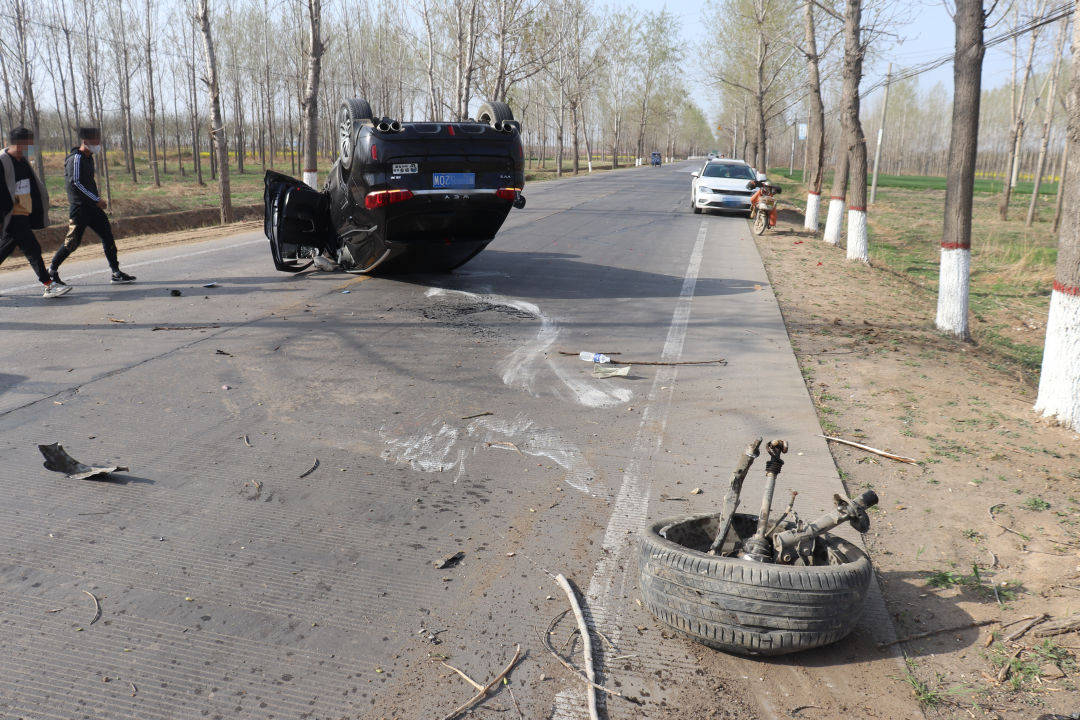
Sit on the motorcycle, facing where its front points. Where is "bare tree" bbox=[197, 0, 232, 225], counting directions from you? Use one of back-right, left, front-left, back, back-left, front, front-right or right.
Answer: right

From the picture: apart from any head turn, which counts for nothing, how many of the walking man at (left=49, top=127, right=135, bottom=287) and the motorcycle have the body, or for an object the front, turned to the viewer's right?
1

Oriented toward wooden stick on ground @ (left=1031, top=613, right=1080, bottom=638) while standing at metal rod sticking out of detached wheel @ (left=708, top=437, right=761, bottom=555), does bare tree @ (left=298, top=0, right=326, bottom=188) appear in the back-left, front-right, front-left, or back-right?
back-left

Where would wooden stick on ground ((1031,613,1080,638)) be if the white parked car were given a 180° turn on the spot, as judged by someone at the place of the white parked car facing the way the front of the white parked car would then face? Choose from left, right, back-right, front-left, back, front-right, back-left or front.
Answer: back

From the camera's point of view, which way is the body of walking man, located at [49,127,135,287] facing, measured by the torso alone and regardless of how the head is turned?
to the viewer's right

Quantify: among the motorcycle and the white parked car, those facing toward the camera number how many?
2

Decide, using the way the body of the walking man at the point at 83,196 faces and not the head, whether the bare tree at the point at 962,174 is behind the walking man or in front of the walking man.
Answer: in front

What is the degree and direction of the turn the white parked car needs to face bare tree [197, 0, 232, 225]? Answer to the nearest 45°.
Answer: approximately 45° to its right

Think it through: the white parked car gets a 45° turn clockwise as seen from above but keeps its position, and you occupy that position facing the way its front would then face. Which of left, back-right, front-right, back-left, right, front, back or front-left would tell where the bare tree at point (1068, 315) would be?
front-left

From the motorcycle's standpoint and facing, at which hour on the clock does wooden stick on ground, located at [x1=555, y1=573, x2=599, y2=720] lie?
The wooden stick on ground is roughly at 12 o'clock from the motorcycle.

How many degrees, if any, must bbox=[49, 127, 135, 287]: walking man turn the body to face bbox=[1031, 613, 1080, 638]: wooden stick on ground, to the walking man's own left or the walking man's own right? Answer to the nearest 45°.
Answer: approximately 90° to the walking man's own right

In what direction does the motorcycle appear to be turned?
toward the camera

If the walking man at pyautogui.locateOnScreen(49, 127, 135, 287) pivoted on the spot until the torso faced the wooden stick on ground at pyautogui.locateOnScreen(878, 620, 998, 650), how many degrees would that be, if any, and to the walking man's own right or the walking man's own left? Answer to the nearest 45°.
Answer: approximately 90° to the walking man's own right

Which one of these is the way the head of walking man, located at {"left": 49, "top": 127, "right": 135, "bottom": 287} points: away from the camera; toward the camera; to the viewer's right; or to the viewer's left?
to the viewer's right
